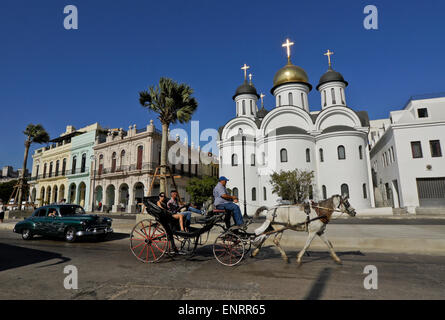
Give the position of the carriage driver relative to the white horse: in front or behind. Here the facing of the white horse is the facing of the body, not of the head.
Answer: behind

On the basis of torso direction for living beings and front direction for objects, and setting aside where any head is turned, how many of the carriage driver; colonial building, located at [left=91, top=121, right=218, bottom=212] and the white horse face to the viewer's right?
2

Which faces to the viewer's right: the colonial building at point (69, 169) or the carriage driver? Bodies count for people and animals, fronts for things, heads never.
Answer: the carriage driver

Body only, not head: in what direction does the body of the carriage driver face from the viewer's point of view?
to the viewer's right

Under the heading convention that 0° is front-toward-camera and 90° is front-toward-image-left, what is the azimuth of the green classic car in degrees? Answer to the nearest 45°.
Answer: approximately 315°

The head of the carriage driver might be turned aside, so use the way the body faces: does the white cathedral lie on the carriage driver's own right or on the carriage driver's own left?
on the carriage driver's own left

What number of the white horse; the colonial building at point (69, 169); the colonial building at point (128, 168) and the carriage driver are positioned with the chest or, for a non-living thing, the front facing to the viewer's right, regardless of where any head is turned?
2

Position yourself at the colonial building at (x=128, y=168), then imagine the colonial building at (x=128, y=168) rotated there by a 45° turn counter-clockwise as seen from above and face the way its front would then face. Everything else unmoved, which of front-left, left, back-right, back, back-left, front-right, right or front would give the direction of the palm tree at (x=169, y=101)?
front

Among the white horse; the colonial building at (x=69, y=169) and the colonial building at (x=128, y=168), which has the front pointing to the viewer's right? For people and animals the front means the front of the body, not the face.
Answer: the white horse

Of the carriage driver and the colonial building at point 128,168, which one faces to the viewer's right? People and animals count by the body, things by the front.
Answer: the carriage driver

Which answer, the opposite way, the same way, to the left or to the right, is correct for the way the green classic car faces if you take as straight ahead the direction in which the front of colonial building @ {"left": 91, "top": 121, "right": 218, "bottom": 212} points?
to the left

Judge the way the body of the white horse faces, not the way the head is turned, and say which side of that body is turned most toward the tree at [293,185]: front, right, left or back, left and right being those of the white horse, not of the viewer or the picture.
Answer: left

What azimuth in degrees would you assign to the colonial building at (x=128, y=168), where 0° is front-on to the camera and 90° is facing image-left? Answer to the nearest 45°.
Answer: approximately 45°

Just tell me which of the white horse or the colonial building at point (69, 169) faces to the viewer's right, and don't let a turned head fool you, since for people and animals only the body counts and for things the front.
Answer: the white horse

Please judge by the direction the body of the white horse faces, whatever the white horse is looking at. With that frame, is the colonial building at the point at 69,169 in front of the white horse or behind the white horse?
behind

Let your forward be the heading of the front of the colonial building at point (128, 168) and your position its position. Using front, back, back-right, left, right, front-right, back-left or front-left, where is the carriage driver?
front-left

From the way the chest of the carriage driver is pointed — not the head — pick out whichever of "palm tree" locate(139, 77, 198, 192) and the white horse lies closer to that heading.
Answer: the white horse

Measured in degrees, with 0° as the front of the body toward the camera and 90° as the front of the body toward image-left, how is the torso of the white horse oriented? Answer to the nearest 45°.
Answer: approximately 270°

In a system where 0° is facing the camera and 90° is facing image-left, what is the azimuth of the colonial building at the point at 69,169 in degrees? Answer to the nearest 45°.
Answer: approximately 45°

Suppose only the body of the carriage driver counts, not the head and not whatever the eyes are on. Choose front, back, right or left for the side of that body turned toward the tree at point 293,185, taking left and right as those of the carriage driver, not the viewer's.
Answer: left
